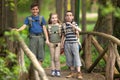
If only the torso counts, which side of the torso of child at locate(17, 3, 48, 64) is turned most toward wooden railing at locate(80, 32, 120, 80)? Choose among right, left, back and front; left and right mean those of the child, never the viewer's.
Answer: left

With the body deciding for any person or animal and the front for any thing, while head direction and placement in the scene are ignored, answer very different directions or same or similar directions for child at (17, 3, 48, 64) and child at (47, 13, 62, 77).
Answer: same or similar directions

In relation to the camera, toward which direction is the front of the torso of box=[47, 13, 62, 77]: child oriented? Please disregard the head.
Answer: toward the camera

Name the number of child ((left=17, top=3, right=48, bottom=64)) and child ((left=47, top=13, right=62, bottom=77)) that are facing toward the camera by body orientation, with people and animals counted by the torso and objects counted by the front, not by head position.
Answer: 2

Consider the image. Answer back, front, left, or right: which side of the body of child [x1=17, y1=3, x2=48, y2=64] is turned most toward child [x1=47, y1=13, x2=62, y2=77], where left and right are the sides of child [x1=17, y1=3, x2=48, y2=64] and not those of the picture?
left

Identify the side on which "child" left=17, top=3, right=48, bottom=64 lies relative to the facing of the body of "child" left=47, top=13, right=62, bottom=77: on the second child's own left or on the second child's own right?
on the second child's own right
